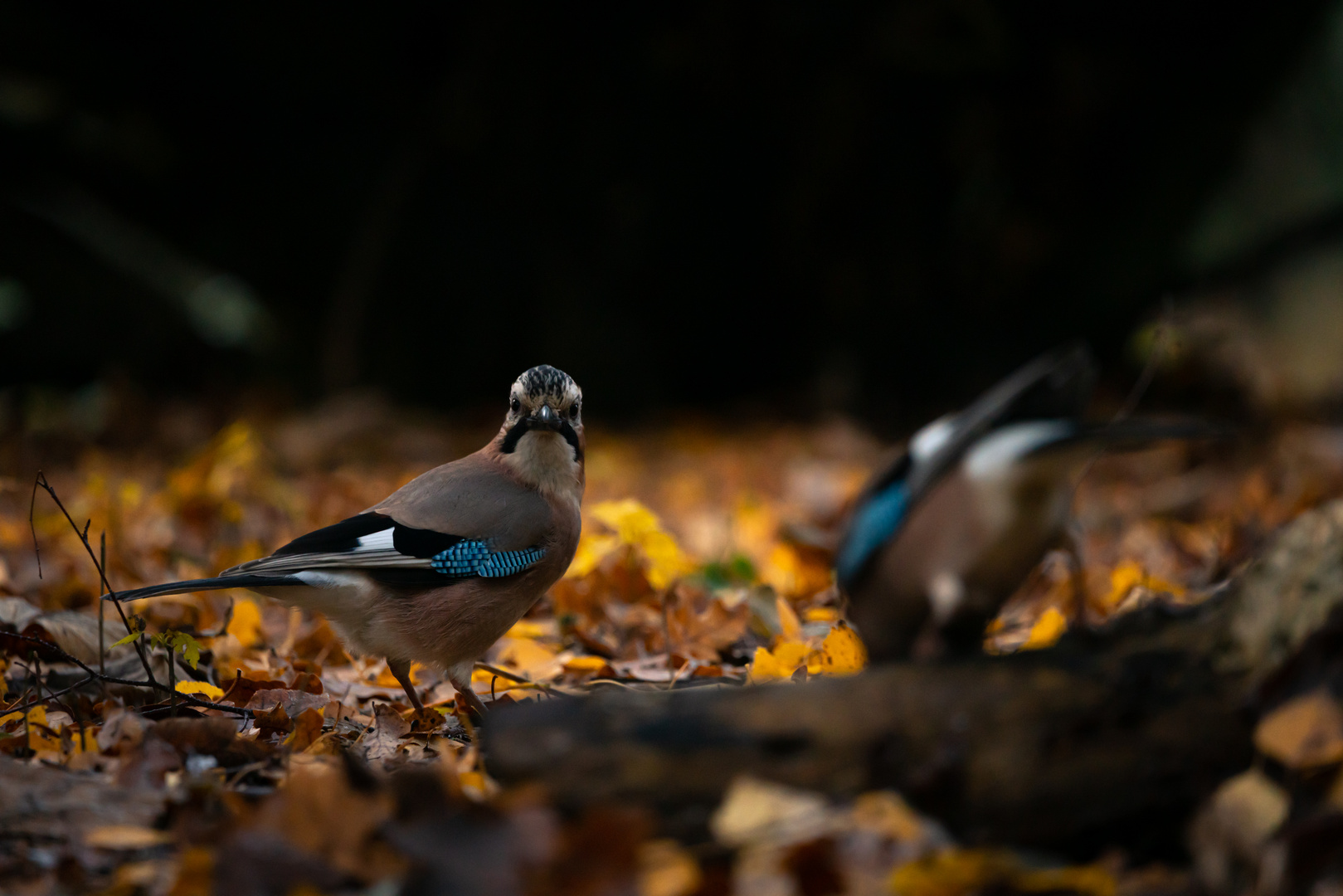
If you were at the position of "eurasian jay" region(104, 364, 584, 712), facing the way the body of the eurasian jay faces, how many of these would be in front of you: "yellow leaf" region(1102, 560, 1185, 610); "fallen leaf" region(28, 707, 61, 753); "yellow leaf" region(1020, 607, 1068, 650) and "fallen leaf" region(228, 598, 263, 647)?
2

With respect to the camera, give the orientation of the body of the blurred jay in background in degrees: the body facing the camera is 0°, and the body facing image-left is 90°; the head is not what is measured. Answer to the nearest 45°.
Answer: approximately 90°

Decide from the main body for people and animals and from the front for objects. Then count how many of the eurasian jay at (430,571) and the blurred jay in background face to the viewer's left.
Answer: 1

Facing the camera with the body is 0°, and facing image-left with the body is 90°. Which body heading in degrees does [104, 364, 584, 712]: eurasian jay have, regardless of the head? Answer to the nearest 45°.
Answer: approximately 270°

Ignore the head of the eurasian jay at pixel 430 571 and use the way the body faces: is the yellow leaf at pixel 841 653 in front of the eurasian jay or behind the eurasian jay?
in front

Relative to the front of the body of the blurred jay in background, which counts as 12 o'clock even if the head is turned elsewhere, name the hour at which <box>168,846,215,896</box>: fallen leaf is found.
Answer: The fallen leaf is roughly at 11 o'clock from the blurred jay in background.

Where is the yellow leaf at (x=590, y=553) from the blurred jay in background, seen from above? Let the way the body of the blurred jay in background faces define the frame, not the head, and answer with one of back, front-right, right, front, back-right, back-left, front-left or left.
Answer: front-right
